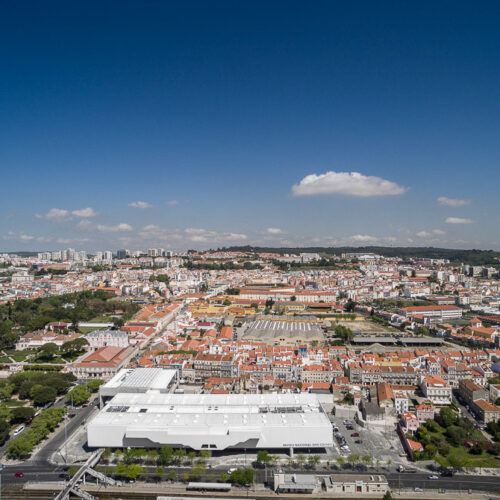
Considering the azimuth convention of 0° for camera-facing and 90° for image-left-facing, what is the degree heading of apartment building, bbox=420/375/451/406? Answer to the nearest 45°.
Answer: approximately 0°

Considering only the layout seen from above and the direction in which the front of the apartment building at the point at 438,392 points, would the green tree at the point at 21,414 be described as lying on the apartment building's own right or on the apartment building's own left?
on the apartment building's own right

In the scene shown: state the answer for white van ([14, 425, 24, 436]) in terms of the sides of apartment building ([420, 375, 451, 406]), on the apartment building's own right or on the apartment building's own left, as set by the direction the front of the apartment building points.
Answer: on the apartment building's own right

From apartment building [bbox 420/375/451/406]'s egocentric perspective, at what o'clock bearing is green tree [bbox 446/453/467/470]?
The green tree is roughly at 12 o'clock from the apartment building.

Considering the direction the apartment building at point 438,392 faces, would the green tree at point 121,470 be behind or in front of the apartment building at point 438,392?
in front

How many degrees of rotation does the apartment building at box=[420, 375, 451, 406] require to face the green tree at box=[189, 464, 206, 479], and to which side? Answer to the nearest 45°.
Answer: approximately 45° to its right

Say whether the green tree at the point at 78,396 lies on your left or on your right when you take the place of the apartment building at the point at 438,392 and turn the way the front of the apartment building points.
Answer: on your right

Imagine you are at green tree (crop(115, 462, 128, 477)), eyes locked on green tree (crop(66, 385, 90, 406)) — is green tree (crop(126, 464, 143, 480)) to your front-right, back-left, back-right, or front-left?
back-right

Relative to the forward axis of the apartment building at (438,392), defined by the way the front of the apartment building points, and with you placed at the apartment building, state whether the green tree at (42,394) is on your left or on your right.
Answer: on your right

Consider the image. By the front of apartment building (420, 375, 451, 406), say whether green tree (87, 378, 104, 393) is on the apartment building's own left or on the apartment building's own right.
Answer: on the apartment building's own right

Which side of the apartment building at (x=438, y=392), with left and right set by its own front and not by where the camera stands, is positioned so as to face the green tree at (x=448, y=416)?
front

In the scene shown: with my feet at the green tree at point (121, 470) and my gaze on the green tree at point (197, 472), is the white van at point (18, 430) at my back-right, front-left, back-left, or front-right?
back-left

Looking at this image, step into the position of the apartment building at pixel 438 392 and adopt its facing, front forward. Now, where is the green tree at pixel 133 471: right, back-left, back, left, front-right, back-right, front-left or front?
front-right
